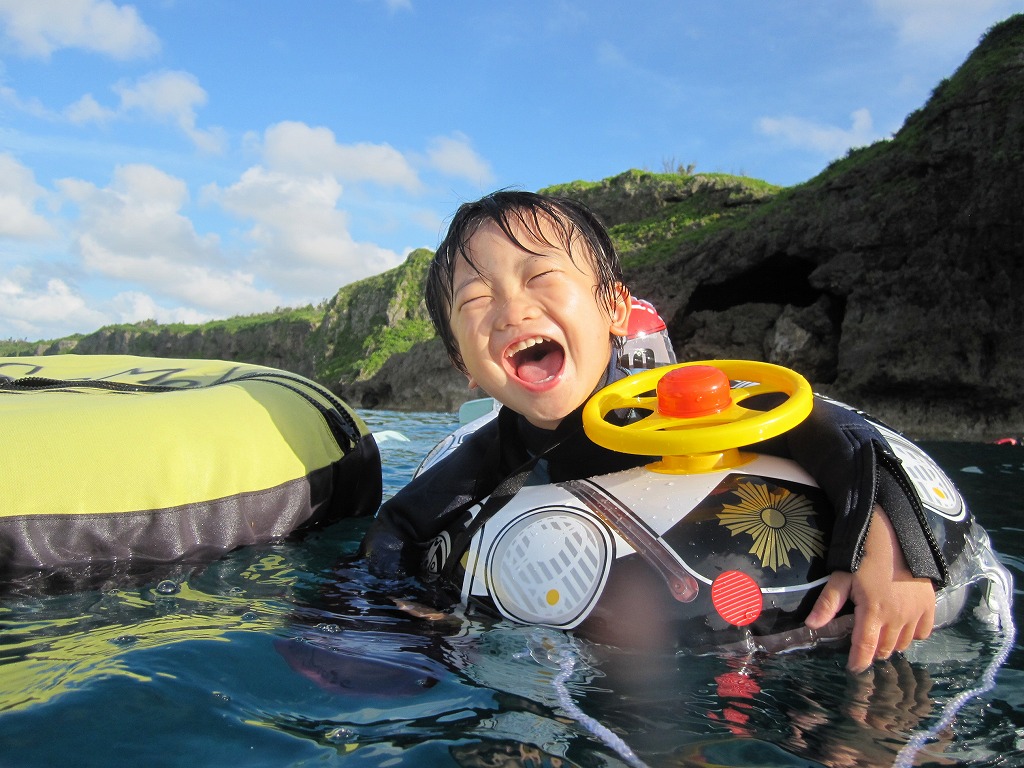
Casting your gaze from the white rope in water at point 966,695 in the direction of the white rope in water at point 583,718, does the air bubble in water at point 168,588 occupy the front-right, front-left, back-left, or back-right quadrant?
front-right

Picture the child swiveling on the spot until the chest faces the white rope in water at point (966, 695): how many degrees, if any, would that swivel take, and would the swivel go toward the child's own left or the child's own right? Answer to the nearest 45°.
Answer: approximately 45° to the child's own left

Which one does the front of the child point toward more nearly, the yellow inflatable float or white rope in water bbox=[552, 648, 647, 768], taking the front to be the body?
the white rope in water

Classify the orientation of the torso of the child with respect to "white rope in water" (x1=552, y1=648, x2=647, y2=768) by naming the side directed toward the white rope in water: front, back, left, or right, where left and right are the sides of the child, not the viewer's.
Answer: front

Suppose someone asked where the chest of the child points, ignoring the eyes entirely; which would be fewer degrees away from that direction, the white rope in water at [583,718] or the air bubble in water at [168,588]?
the white rope in water

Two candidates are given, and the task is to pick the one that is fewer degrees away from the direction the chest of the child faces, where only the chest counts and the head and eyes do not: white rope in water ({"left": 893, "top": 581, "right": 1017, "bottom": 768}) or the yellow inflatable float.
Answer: the white rope in water

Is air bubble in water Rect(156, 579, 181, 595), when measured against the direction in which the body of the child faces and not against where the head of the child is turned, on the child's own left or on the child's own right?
on the child's own right

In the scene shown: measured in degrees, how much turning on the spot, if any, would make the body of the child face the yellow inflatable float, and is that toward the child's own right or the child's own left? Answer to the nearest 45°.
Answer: approximately 90° to the child's own right

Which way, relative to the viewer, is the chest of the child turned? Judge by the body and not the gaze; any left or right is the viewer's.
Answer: facing the viewer
